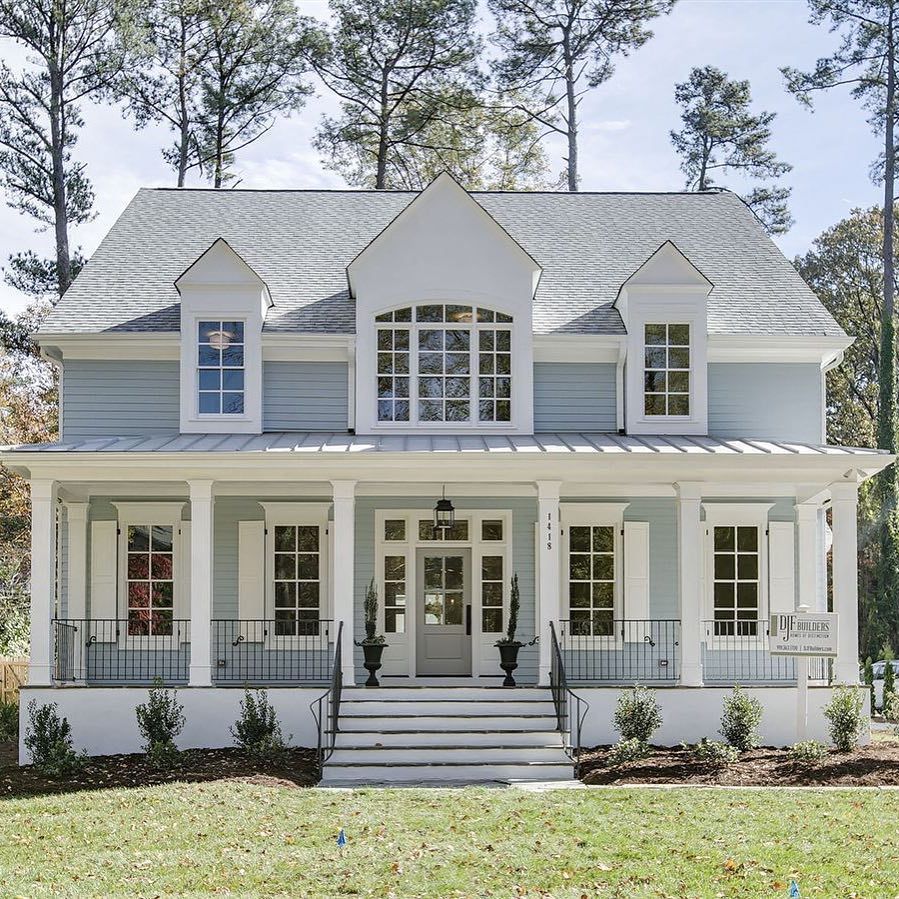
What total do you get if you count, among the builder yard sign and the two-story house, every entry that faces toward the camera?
2

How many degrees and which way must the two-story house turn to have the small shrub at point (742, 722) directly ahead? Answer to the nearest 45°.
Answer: approximately 45° to its left

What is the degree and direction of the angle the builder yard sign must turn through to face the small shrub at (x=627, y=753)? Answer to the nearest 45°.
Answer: approximately 45° to its right

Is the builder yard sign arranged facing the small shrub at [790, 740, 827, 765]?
yes

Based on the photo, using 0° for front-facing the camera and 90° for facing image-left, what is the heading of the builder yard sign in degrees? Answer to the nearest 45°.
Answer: approximately 0°

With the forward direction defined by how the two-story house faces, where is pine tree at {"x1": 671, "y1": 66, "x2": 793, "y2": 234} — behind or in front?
behind

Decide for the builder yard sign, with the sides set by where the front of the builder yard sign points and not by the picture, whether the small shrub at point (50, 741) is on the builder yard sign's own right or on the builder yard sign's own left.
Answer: on the builder yard sign's own right

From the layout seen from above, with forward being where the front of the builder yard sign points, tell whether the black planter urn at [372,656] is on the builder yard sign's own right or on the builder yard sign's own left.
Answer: on the builder yard sign's own right
